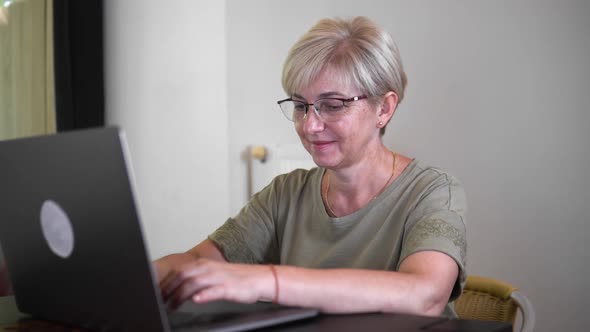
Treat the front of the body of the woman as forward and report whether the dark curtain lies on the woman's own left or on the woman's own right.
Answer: on the woman's own right

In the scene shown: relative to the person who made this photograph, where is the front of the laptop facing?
facing away from the viewer and to the right of the viewer

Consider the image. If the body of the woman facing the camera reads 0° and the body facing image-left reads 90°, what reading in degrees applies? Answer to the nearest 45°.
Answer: approximately 45°

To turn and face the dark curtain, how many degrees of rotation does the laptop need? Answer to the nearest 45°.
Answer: approximately 45° to its left
